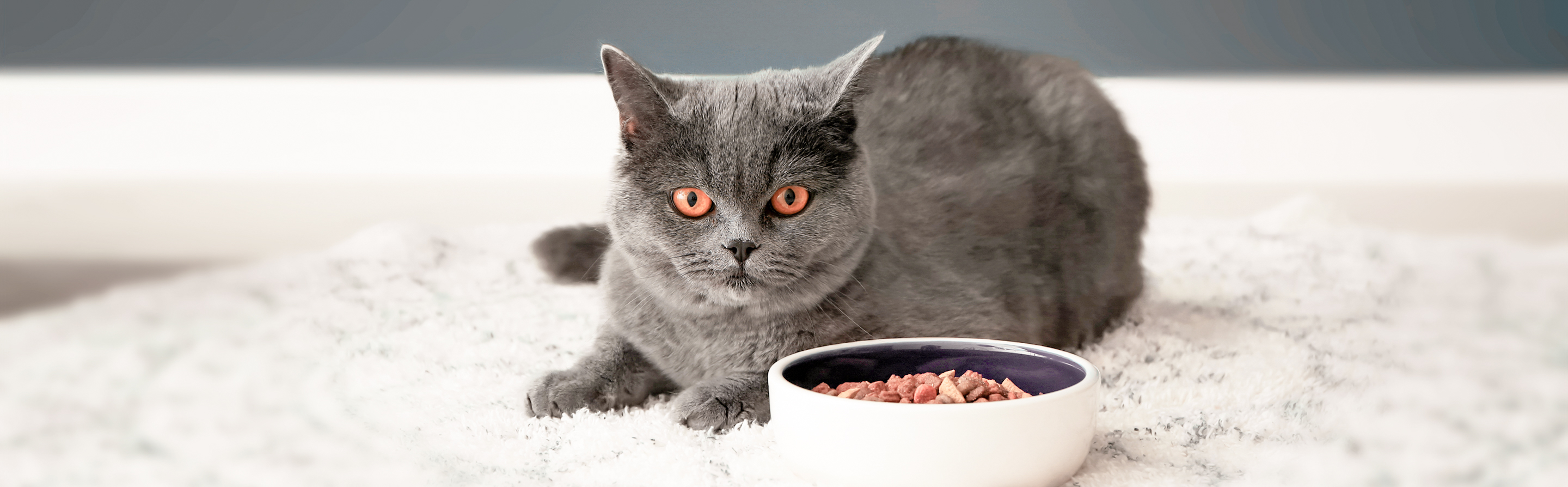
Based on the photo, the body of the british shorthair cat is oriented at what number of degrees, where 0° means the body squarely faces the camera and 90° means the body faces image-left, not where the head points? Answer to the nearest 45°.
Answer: approximately 45°
